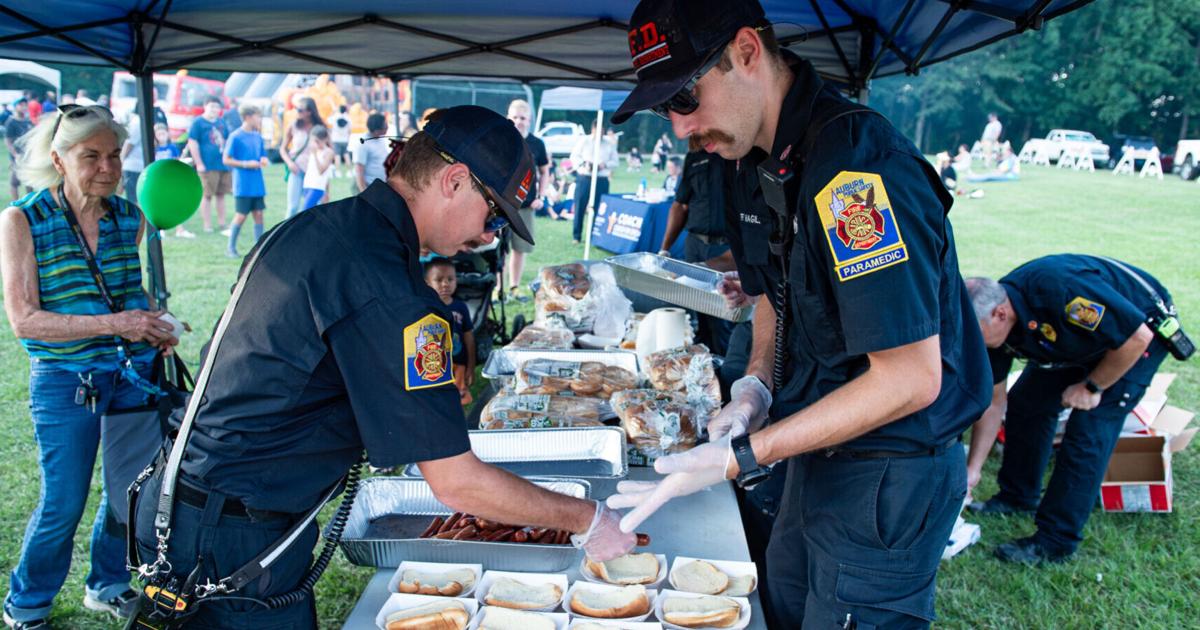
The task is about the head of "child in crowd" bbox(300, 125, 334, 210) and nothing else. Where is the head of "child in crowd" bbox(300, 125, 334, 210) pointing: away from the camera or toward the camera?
toward the camera

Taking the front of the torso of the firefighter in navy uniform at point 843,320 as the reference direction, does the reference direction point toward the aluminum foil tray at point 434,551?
yes

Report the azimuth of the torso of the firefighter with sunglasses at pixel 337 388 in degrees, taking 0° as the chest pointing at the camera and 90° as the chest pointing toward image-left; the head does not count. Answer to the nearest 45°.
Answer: approximately 270°

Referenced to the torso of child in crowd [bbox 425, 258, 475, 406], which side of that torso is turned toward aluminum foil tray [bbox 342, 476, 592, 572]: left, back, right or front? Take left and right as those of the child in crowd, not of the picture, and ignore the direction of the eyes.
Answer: front

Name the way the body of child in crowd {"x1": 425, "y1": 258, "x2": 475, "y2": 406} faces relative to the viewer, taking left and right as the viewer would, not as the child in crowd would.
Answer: facing the viewer

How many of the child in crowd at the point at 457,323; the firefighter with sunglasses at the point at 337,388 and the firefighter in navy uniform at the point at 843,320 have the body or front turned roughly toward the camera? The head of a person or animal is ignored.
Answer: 1

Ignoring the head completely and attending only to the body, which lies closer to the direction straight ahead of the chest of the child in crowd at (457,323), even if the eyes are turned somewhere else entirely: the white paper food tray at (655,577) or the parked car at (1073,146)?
the white paper food tray

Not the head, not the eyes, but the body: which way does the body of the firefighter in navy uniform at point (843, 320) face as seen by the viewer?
to the viewer's left

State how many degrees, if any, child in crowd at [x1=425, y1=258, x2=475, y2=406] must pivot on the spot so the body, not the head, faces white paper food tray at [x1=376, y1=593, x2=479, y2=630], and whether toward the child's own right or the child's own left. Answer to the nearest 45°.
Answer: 0° — they already face it

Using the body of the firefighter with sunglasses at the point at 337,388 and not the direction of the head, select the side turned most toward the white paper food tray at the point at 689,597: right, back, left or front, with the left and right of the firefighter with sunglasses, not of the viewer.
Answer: front

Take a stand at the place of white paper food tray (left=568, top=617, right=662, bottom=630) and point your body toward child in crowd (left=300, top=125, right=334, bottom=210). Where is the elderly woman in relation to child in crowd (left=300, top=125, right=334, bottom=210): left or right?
left

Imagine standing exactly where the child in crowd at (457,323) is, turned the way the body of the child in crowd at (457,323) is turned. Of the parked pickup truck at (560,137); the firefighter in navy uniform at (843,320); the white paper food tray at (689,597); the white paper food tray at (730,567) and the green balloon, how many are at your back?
1

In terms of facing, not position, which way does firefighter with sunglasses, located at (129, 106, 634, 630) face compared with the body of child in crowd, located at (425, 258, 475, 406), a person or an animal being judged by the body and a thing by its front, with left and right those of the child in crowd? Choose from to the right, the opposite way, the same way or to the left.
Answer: to the left

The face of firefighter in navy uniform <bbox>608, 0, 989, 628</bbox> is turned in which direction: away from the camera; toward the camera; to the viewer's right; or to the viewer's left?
to the viewer's left
